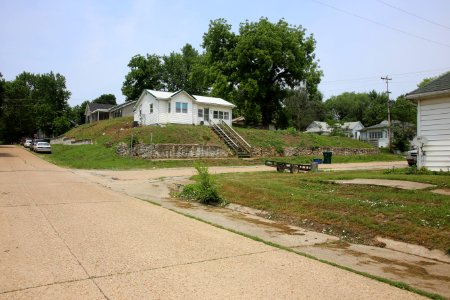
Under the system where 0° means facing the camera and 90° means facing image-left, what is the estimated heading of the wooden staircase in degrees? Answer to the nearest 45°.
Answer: approximately 315°

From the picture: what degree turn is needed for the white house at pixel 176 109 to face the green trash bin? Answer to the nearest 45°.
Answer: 0° — it already faces it

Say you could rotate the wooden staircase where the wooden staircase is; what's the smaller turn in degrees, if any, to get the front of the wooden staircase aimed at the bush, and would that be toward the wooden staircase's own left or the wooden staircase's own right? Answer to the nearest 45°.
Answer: approximately 45° to the wooden staircase's own right

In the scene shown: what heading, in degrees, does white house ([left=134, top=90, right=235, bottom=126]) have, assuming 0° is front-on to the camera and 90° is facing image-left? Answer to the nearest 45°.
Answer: approximately 315°

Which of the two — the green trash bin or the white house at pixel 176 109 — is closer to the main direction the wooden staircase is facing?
the green trash bin

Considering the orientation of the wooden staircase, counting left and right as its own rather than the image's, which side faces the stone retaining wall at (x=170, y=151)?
right

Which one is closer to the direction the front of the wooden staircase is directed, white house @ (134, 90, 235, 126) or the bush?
the bush
